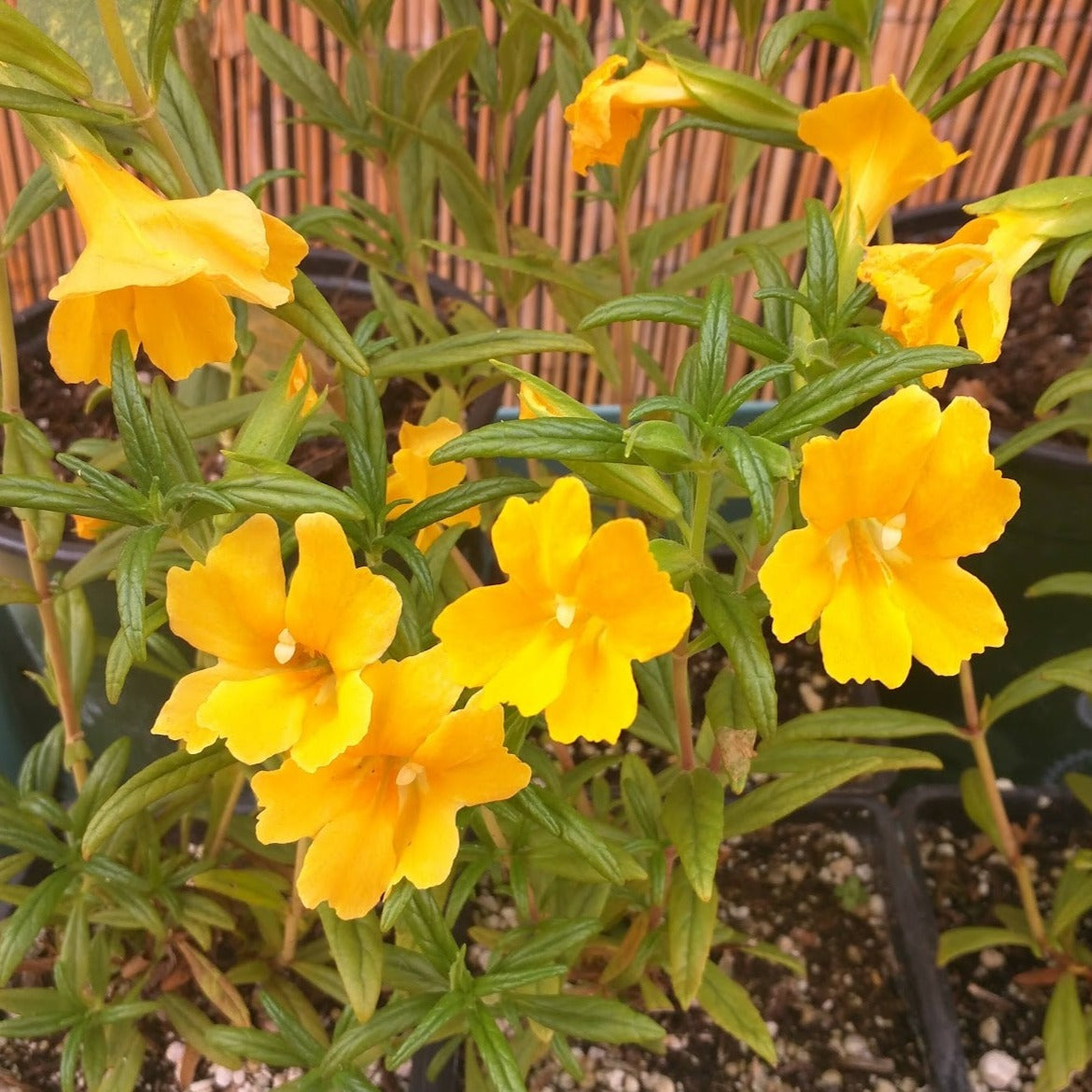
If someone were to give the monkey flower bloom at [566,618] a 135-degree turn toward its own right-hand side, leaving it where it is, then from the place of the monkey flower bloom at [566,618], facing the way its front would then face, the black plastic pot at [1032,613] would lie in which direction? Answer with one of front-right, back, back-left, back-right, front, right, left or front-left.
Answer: right

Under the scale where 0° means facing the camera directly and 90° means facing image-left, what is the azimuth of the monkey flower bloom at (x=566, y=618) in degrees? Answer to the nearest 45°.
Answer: approximately 0°

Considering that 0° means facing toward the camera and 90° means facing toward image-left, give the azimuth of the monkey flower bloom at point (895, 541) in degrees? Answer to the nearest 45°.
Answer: approximately 0°

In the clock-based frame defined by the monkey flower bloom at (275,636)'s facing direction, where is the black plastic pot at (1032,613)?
The black plastic pot is roughly at 8 o'clock from the monkey flower bloom.

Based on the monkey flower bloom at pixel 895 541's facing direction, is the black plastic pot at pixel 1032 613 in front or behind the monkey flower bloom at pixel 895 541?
behind
